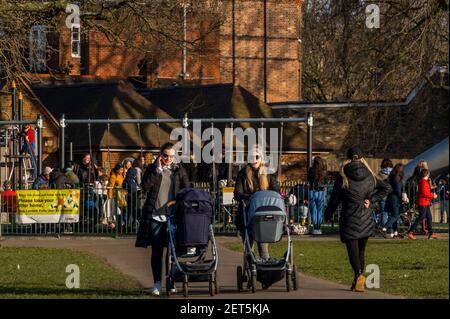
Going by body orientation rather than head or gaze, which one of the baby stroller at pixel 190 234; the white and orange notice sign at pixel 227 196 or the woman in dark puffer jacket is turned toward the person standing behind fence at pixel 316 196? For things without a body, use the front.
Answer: the woman in dark puffer jacket

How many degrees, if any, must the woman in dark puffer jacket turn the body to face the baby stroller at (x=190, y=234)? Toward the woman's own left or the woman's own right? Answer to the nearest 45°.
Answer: approximately 90° to the woman's own left

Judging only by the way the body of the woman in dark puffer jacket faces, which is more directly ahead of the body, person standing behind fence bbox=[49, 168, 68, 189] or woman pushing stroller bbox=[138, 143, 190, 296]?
the person standing behind fence

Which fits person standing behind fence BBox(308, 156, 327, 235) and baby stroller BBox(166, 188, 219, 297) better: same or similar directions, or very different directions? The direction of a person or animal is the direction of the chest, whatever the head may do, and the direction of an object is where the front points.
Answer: very different directions

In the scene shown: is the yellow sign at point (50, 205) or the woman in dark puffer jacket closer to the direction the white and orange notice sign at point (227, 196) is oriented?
the woman in dark puffer jacket

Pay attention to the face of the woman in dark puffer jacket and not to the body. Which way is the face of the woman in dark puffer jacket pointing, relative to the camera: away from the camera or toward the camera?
away from the camera

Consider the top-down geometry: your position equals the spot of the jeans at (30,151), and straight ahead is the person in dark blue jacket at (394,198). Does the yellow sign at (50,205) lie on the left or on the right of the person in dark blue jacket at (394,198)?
right

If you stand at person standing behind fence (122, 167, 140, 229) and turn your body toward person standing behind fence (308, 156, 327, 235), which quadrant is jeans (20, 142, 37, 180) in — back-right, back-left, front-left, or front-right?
back-left

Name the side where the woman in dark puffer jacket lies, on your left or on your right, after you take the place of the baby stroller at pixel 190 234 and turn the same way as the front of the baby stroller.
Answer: on your left

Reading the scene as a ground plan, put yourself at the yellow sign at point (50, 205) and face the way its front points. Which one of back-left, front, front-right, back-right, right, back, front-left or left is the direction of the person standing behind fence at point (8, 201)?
back-right

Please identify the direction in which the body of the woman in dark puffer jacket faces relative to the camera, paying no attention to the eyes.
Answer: away from the camera
